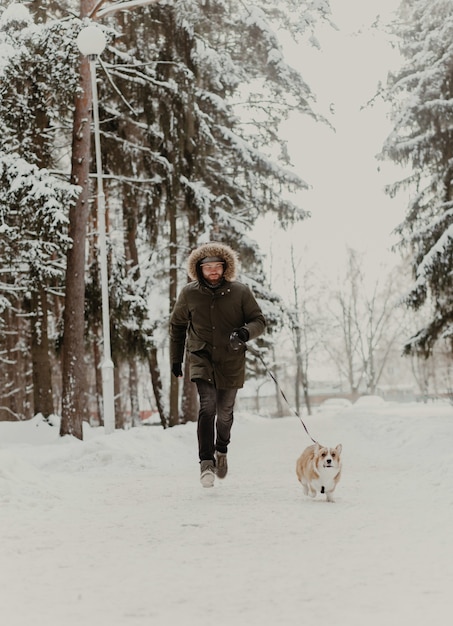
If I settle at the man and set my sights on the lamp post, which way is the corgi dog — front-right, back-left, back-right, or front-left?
back-right

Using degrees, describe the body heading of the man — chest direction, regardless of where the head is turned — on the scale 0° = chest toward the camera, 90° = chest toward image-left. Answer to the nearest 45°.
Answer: approximately 0°

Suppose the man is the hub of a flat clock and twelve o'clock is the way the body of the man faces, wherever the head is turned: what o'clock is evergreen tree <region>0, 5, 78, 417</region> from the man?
The evergreen tree is roughly at 5 o'clock from the man.

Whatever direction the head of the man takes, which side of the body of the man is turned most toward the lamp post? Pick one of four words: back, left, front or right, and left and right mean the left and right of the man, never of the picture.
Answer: back

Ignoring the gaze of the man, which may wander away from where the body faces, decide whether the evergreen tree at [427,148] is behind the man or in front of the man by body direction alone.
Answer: behind

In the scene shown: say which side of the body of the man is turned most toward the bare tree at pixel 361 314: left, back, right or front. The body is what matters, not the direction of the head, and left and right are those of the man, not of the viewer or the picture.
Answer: back

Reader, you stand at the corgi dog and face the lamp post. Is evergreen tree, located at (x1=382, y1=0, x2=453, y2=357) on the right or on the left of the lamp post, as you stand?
right
